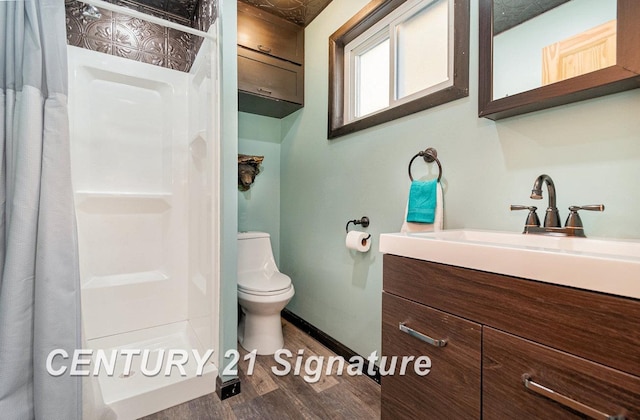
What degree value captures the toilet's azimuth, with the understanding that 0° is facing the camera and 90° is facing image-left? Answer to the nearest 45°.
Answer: approximately 315°

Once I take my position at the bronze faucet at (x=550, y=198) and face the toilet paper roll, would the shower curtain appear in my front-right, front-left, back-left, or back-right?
front-left

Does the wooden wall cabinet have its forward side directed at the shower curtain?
no

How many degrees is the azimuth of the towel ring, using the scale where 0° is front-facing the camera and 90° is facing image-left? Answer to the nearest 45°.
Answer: approximately 45°

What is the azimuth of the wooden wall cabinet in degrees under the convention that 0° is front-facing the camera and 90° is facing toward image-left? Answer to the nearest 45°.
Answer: approximately 315°

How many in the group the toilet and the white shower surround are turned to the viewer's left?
0

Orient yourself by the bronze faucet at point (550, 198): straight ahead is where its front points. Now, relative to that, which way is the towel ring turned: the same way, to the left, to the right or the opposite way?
the same way

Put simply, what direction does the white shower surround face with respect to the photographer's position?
facing the viewer and to the right of the viewer

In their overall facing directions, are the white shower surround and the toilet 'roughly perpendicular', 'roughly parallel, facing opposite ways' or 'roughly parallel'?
roughly parallel

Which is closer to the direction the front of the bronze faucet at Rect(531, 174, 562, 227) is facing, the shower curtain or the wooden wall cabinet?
the shower curtain

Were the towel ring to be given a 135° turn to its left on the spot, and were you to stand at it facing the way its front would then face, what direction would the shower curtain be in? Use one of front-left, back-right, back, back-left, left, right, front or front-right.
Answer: back-right

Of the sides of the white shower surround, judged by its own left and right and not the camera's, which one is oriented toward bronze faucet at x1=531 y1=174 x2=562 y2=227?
front

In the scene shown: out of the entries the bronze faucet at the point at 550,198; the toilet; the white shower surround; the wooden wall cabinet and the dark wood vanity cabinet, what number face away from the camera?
0

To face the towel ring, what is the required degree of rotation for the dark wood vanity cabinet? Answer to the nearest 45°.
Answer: approximately 90° to its right

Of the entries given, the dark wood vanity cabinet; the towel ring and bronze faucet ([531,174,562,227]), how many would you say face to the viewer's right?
0

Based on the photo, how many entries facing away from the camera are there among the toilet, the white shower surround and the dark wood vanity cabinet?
0

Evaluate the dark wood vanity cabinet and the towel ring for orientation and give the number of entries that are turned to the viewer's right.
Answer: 0
